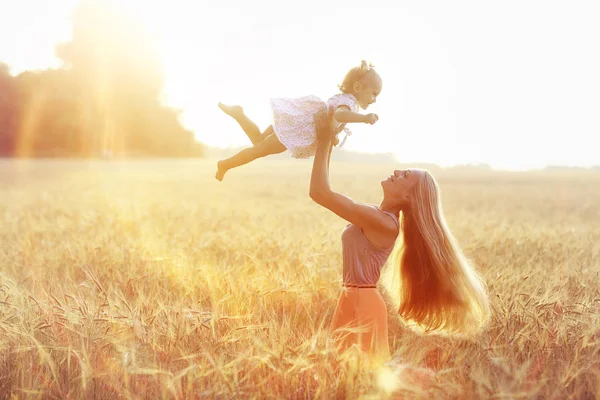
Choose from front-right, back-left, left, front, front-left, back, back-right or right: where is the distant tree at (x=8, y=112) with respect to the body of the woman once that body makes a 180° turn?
back-left

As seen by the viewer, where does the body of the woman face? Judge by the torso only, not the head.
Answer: to the viewer's left

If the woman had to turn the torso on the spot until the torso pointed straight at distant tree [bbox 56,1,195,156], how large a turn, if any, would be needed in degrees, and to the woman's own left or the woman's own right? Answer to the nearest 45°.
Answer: approximately 45° to the woman's own right

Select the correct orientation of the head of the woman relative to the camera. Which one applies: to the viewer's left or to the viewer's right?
to the viewer's left
